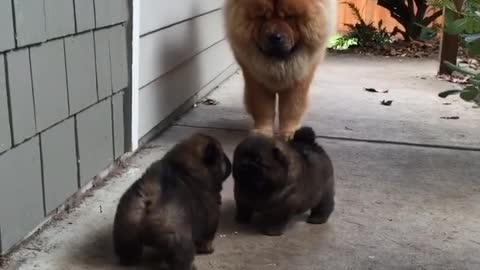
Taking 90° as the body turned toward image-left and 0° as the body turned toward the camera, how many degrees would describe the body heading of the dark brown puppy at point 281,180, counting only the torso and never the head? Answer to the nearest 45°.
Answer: approximately 45°

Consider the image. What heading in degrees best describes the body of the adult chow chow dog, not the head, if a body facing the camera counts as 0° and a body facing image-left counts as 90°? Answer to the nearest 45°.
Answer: approximately 0°

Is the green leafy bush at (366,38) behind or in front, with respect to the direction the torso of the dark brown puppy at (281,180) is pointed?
behind

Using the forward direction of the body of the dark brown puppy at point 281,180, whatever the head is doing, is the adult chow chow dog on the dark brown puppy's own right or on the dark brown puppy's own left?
on the dark brown puppy's own right

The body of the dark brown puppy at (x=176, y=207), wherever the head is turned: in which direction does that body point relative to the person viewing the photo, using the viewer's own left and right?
facing away from the viewer and to the right of the viewer

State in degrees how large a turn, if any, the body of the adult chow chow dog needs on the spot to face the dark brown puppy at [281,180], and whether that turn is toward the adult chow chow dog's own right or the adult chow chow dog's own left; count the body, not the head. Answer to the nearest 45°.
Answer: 0° — it already faces it

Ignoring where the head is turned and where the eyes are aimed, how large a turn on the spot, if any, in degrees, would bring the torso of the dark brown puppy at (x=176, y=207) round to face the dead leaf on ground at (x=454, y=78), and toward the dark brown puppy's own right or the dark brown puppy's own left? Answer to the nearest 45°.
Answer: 0° — it already faces it

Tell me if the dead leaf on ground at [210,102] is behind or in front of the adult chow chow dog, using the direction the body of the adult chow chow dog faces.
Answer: behind

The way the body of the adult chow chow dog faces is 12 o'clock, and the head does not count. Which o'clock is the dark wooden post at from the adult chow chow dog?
The dark wooden post is roughly at 7 o'clock from the adult chow chow dog.

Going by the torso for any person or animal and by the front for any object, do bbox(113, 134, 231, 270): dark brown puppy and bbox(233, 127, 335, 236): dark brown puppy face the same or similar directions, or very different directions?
very different directions

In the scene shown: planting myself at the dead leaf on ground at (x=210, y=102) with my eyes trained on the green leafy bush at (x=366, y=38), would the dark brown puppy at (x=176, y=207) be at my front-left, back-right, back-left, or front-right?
back-right

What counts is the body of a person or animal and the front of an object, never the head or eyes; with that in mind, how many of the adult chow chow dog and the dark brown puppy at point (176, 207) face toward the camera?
1

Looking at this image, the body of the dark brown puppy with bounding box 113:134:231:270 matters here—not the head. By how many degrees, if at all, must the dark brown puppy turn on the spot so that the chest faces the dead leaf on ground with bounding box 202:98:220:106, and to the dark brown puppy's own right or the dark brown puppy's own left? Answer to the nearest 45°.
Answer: approximately 45° to the dark brown puppy's own left
